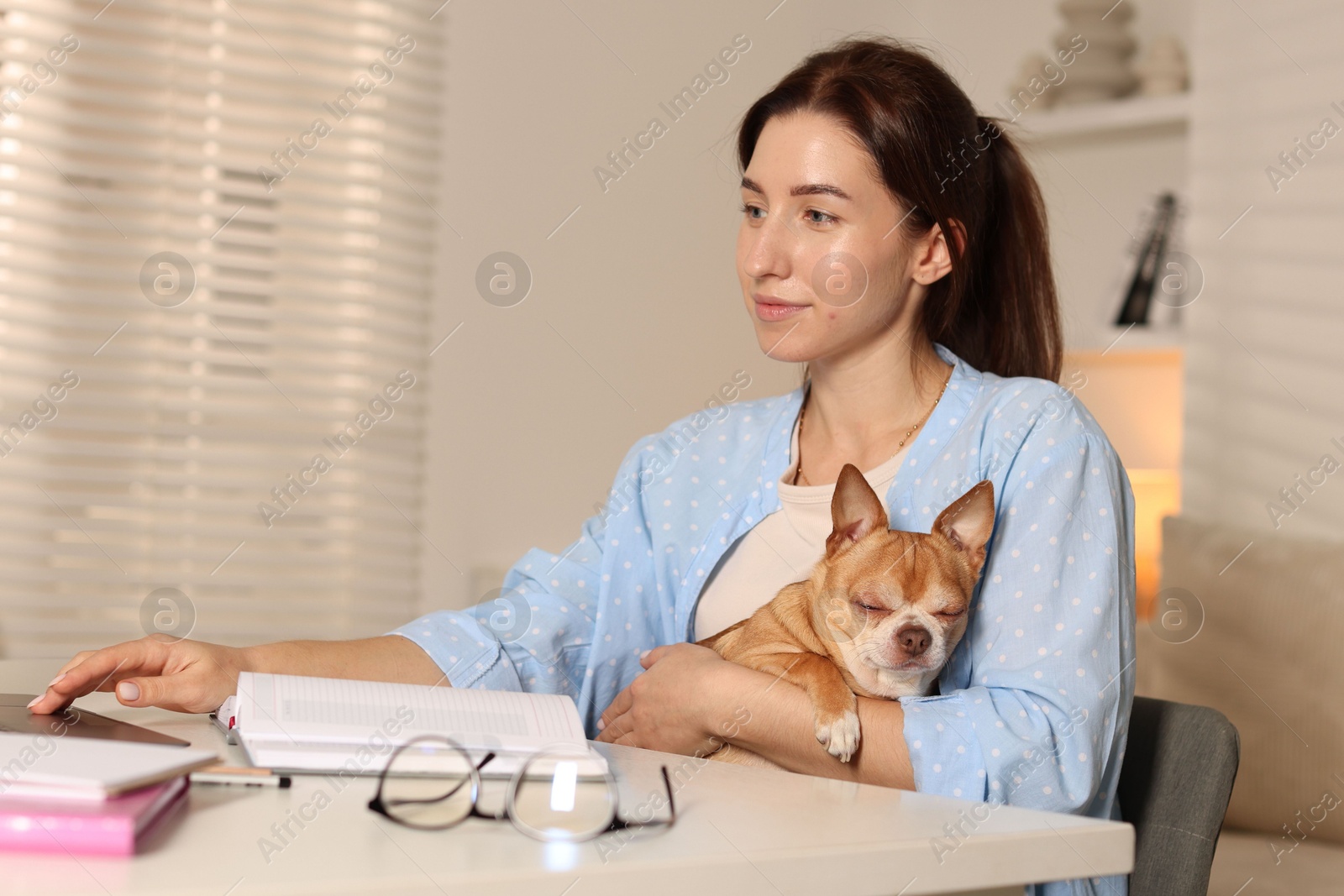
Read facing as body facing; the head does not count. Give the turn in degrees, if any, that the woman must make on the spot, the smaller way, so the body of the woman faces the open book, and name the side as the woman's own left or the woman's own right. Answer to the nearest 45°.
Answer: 0° — they already face it

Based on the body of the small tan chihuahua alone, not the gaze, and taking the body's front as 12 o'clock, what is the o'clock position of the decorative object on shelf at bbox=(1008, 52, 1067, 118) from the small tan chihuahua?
The decorative object on shelf is roughly at 8 o'clock from the small tan chihuahua.

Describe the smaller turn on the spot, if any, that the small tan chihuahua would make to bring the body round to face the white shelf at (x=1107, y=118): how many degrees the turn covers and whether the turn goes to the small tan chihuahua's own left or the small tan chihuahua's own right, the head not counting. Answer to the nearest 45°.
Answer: approximately 135° to the small tan chihuahua's own left

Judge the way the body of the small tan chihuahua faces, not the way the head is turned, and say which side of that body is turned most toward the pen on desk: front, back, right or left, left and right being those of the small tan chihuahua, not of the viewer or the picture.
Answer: back

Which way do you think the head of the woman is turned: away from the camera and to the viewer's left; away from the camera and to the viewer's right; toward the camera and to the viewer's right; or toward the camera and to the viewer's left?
toward the camera and to the viewer's left

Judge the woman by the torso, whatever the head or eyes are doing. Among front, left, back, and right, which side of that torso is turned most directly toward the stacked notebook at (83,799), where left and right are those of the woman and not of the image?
front

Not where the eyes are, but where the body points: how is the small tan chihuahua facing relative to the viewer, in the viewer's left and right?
facing the viewer and to the right of the viewer

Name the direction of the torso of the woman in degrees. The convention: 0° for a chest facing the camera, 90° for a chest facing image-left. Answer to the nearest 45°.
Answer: approximately 45°

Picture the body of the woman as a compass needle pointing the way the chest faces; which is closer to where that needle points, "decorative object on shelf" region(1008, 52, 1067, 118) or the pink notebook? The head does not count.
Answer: the pink notebook

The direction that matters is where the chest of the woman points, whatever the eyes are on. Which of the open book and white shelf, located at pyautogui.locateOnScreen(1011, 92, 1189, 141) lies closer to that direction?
the open book
